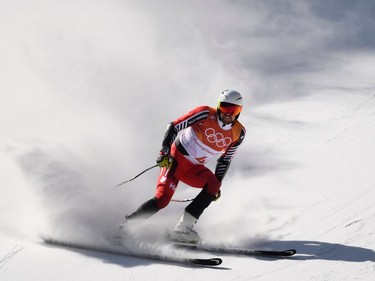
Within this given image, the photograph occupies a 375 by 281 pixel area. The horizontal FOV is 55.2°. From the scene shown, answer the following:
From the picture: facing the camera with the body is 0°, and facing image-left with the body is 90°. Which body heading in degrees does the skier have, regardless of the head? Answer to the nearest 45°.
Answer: approximately 315°
